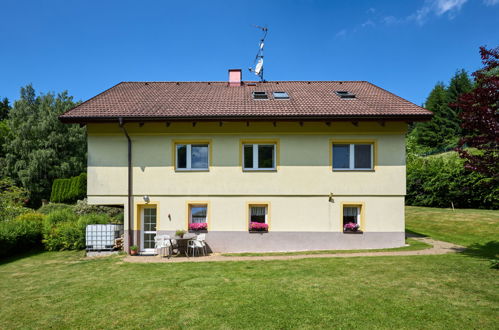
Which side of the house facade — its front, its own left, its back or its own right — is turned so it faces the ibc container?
right

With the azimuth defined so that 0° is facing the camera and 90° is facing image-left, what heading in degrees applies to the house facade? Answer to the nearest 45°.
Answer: approximately 0°

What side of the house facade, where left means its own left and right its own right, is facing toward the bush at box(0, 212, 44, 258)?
right

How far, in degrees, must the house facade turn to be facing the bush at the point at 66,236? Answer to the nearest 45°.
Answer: approximately 90° to its right

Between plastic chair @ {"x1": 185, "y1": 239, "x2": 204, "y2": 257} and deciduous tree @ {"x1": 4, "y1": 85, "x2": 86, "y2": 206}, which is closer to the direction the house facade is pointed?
the plastic chair

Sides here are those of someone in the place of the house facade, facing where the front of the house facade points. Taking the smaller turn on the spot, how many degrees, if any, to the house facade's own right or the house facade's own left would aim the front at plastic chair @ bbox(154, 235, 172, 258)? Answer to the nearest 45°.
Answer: approximately 90° to the house facade's own right

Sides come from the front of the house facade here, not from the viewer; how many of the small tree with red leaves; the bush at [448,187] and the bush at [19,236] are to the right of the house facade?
1

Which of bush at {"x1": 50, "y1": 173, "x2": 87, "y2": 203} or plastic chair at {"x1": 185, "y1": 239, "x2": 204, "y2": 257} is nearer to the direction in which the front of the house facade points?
the plastic chair
